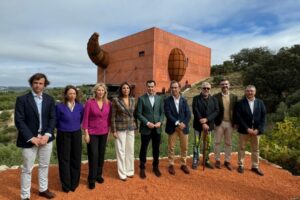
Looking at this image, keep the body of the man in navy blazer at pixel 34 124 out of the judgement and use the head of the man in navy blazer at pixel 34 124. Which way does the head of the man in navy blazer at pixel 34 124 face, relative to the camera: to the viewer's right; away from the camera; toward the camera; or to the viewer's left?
toward the camera

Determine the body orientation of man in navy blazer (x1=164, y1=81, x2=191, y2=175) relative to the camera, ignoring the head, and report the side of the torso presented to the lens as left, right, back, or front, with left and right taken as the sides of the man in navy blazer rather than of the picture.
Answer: front

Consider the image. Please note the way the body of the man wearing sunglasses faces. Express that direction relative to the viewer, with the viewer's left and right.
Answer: facing the viewer

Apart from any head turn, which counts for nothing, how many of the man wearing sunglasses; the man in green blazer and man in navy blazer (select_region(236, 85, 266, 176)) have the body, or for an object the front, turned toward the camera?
3

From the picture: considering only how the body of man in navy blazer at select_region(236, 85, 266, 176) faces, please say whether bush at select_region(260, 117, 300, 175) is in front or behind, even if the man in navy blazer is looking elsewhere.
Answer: behind

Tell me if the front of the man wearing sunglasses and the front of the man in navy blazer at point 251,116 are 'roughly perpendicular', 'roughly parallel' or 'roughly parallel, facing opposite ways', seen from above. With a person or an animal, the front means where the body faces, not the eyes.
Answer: roughly parallel

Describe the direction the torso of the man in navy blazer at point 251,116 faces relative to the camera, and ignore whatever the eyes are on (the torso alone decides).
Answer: toward the camera

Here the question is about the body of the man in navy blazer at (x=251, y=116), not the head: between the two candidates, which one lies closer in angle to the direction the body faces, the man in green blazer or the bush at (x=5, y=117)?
the man in green blazer

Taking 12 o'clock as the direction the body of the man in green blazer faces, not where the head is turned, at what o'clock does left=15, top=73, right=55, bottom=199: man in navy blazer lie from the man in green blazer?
The man in navy blazer is roughly at 2 o'clock from the man in green blazer.

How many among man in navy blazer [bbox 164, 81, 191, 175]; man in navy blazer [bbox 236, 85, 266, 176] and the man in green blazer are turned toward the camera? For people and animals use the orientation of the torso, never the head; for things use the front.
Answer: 3

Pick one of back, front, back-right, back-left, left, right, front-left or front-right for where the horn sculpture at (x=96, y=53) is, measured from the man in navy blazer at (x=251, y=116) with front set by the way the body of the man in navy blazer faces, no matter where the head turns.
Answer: back-right
